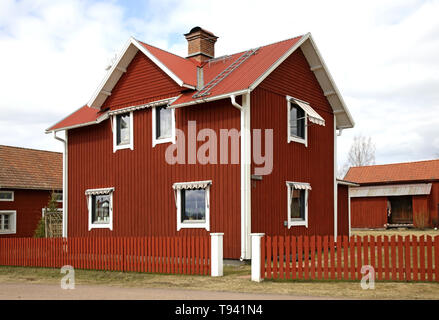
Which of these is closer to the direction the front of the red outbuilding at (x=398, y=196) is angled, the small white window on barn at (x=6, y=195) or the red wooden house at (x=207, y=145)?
the red wooden house

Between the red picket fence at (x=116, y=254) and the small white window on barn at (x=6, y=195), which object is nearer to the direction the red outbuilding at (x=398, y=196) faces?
the red picket fence

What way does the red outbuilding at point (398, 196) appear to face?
toward the camera

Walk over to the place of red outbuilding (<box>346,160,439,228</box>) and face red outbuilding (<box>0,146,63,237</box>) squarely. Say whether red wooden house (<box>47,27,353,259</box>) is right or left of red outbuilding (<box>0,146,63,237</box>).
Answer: left

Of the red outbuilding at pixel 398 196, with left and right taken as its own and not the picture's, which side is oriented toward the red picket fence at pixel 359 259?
front
